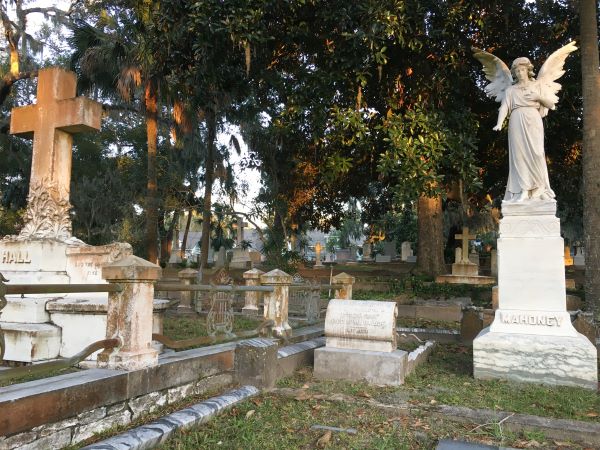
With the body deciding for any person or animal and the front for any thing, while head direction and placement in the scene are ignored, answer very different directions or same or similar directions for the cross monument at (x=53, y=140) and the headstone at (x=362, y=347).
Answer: same or similar directions

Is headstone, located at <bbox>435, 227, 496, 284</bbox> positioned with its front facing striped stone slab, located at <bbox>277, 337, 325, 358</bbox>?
yes

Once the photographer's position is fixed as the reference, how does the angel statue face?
facing the viewer

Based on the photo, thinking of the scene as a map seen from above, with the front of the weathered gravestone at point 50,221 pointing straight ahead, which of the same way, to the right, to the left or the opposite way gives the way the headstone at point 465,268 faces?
the same way

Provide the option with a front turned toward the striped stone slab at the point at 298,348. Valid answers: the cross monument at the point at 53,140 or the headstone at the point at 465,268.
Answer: the headstone

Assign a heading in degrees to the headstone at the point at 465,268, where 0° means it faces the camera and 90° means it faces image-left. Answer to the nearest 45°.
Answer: approximately 0°

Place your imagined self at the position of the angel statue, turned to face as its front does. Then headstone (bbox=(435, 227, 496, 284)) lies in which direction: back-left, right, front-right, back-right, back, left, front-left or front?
back

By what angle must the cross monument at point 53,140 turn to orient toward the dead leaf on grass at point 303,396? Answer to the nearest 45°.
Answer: approximately 90° to its left

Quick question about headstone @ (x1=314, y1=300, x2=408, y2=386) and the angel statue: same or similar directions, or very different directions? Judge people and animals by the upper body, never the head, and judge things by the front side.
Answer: same or similar directions

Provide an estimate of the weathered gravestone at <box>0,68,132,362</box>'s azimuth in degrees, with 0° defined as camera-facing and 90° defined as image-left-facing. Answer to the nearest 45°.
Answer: approximately 45°

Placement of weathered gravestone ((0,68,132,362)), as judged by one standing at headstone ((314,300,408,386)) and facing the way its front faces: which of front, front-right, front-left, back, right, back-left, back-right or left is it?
right

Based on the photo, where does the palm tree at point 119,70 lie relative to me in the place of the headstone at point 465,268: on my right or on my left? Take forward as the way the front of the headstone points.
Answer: on my right

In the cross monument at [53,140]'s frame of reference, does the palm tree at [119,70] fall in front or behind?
behind

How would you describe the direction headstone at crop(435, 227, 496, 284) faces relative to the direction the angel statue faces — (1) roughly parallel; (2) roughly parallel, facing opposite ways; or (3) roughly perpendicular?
roughly parallel

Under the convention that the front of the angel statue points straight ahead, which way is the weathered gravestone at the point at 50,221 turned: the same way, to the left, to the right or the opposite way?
the same way

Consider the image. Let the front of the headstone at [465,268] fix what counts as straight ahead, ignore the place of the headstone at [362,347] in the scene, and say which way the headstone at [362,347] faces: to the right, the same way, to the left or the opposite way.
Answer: the same way

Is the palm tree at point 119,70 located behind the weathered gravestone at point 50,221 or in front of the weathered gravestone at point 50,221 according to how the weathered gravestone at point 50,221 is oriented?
behind
